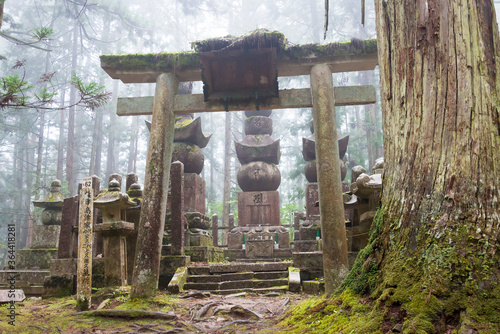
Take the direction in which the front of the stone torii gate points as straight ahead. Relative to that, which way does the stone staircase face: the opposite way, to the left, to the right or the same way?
the same way

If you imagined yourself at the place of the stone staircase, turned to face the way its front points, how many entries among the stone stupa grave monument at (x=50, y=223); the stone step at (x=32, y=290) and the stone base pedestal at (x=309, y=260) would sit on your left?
1

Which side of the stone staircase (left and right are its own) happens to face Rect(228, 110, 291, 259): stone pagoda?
back

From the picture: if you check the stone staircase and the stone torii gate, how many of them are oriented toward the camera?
2

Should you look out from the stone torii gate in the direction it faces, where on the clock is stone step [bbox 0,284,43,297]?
The stone step is roughly at 4 o'clock from the stone torii gate.

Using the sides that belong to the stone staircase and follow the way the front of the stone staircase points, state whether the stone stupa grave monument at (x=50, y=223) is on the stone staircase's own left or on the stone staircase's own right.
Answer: on the stone staircase's own right

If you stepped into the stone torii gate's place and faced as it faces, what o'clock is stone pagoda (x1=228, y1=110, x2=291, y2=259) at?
The stone pagoda is roughly at 6 o'clock from the stone torii gate.

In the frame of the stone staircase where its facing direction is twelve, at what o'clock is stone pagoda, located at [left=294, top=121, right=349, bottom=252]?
The stone pagoda is roughly at 7 o'clock from the stone staircase.

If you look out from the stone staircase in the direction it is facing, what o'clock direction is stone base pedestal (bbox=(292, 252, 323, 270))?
The stone base pedestal is roughly at 9 o'clock from the stone staircase.

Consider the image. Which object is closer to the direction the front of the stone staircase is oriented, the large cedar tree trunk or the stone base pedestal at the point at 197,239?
the large cedar tree trunk

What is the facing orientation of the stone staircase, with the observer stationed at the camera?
facing the viewer

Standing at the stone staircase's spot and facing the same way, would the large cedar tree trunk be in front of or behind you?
in front

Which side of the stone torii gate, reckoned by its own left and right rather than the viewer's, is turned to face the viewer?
front
